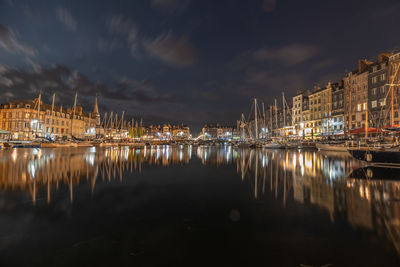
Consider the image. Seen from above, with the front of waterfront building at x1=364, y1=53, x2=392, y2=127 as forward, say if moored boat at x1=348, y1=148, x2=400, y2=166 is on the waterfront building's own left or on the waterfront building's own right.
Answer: on the waterfront building's own left

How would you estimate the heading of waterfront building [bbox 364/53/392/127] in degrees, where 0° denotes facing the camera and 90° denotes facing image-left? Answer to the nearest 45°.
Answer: approximately 45°

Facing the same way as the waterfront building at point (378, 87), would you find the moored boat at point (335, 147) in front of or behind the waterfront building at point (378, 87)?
in front

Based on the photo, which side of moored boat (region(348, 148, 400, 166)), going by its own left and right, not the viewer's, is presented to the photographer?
left

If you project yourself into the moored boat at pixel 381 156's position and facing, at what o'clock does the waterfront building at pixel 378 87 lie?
The waterfront building is roughly at 3 o'clock from the moored boat.
